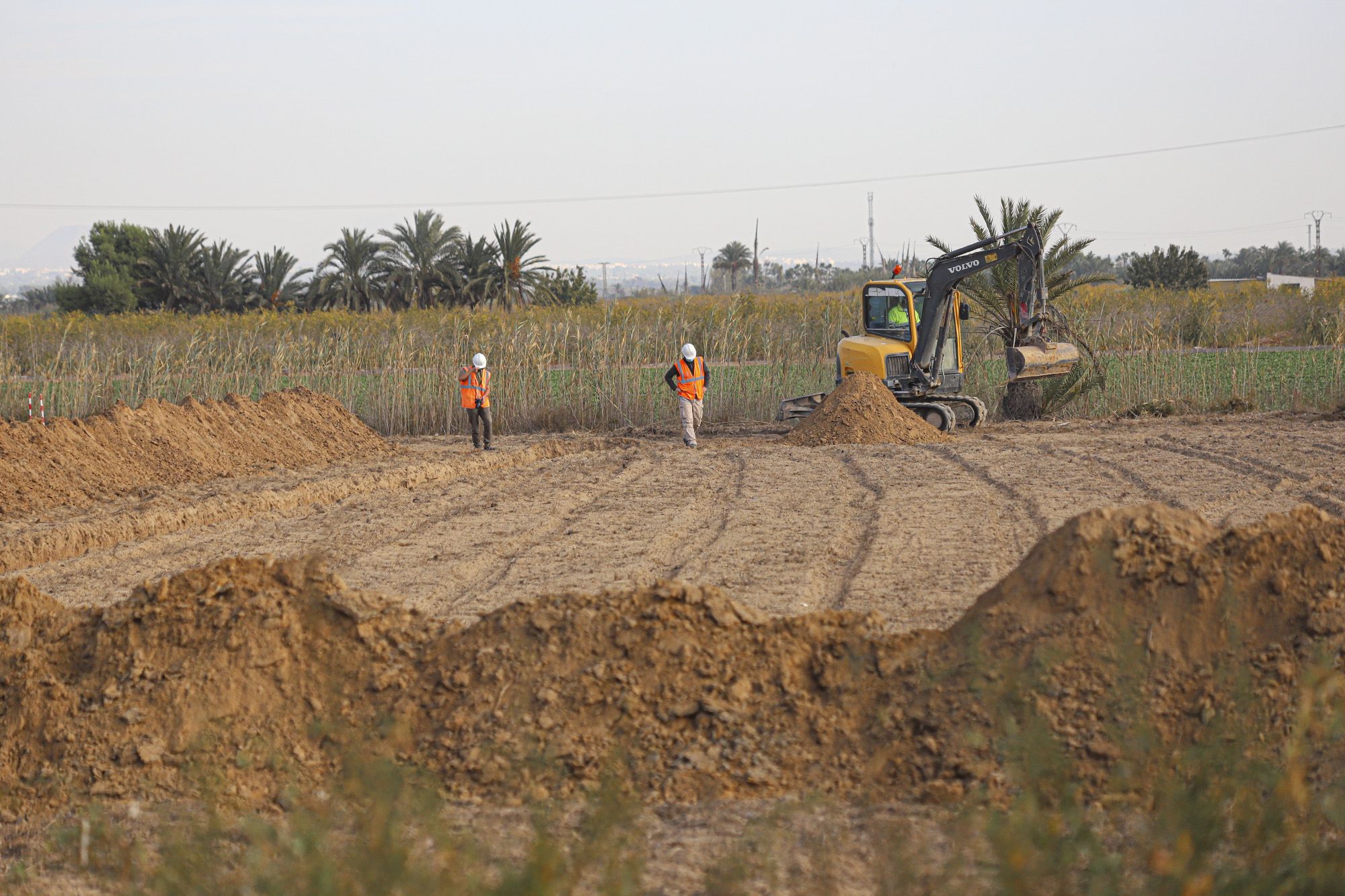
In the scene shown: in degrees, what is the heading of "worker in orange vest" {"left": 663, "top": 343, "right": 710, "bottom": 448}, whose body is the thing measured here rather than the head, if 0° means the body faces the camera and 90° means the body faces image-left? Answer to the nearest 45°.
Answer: approximately 0°

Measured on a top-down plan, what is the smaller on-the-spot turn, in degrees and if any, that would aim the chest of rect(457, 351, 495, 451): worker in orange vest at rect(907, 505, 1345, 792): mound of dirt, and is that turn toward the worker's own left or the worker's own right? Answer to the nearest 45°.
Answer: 0° — they already face it

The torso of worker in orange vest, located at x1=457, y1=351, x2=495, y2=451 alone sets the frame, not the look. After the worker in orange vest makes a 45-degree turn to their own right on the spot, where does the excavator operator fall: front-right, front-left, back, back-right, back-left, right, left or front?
back-left

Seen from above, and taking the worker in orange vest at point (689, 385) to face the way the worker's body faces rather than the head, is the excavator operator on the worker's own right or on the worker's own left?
on the worker's own left

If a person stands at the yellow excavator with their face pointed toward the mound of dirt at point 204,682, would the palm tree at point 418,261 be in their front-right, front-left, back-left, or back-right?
back-right

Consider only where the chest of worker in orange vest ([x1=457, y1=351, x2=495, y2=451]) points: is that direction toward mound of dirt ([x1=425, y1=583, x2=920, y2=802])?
yes

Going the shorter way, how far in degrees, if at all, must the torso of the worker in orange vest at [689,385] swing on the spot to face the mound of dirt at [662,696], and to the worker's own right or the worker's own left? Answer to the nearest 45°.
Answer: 0° — they already face it

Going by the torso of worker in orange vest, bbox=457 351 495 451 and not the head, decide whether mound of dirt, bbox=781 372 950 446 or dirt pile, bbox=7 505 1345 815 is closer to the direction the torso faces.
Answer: the dirt pile

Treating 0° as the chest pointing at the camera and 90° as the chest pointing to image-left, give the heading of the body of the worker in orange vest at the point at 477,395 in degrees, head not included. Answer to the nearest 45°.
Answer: approximately 0°

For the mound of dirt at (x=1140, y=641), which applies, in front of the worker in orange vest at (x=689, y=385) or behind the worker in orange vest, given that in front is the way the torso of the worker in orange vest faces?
in front

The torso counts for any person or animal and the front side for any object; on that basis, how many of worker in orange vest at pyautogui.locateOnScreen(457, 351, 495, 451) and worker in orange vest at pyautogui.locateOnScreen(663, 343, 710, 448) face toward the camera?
2

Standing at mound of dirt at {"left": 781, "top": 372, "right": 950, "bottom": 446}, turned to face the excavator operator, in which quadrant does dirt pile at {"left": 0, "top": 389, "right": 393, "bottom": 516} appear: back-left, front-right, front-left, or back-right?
back-left
